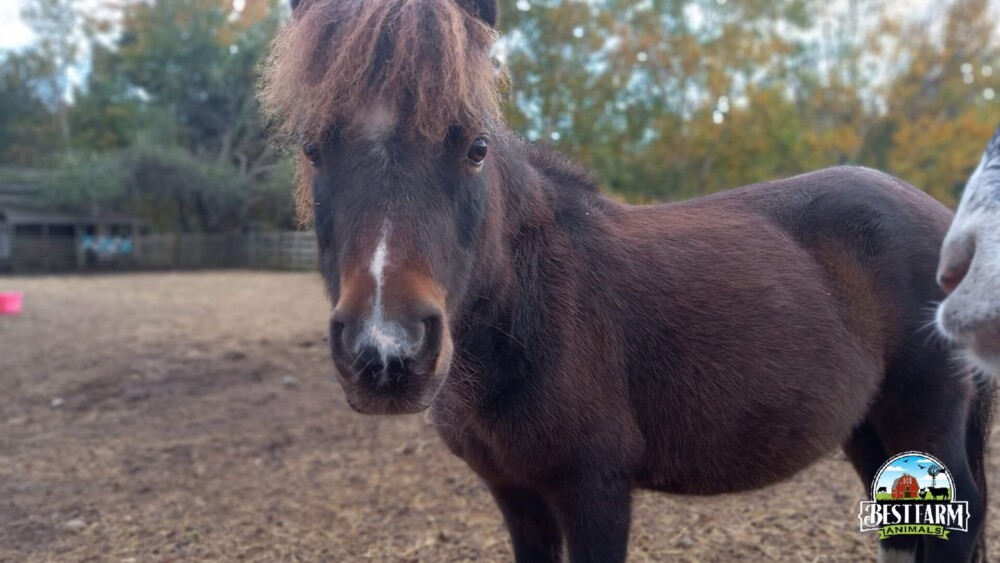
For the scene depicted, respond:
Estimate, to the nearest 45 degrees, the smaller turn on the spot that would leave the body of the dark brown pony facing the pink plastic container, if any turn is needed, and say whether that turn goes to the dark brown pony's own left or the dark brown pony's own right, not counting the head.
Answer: approximately 90° to the dark brown pony's own right

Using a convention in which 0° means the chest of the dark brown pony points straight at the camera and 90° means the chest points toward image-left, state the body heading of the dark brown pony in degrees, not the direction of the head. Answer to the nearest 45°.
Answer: approximately 45°

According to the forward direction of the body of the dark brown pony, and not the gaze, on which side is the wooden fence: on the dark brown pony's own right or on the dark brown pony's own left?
on the dark brown pony's own right

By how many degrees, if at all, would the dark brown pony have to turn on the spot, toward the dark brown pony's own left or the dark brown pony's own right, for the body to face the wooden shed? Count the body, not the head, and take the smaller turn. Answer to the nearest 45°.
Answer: approximately 90° to the dark brown pony's own right

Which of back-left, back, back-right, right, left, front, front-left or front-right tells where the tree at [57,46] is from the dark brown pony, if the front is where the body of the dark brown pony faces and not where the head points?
right
